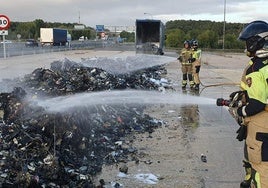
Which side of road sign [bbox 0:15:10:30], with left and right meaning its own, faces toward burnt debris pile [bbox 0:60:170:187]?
front

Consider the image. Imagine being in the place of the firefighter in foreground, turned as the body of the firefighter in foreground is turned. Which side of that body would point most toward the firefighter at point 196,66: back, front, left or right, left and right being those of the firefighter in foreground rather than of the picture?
right

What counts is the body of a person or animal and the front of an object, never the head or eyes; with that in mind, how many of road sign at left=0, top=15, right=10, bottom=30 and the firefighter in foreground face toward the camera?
1

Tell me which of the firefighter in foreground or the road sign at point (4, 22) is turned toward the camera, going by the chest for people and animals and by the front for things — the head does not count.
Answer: the road sign

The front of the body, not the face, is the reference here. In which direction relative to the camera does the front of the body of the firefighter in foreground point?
to the viewer's left

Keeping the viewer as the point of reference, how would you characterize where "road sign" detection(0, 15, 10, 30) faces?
facing the viewer

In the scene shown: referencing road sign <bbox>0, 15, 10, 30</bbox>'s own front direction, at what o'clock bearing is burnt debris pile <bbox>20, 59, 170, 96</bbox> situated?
The burnt debris pile is roughly at 12 o'clock from the road sign.

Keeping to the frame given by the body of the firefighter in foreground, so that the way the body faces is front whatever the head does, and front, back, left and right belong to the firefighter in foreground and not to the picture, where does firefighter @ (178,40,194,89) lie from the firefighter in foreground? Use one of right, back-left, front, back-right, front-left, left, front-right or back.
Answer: right

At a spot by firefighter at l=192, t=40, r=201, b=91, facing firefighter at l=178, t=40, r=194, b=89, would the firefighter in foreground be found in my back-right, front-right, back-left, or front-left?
back-left

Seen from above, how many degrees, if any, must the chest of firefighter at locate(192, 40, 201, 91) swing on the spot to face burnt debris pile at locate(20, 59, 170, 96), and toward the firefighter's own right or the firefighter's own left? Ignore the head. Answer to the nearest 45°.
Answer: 0° — they already face it
